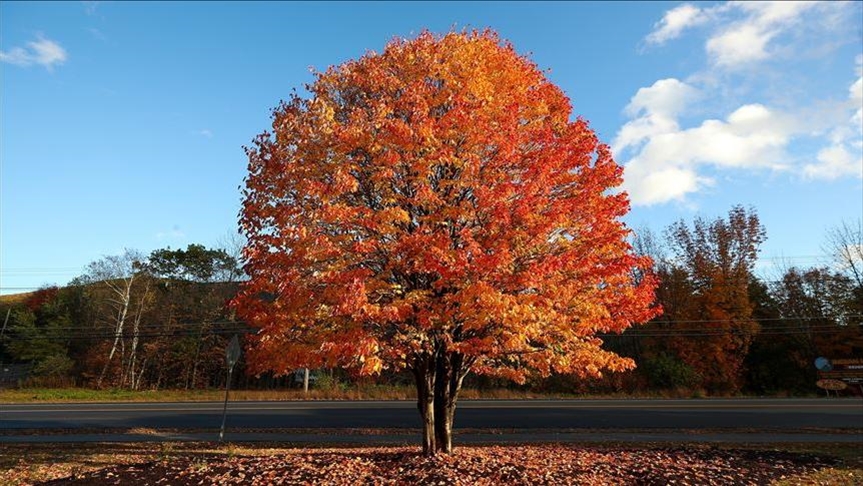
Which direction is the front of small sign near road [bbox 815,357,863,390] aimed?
toward the camera

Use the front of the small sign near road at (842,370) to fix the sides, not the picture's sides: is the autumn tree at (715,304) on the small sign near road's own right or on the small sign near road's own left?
on the small sign near road's own right

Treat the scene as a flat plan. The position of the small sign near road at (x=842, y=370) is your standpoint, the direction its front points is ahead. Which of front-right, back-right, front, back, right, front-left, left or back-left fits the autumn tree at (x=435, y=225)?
front
